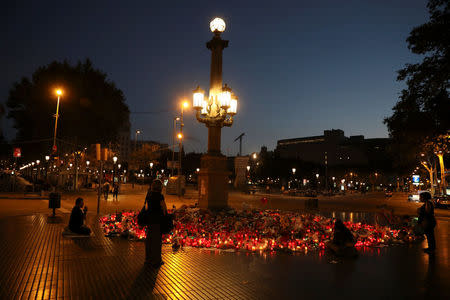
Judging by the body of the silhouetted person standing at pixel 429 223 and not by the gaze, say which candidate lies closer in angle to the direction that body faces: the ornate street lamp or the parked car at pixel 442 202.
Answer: the ornate street lamp

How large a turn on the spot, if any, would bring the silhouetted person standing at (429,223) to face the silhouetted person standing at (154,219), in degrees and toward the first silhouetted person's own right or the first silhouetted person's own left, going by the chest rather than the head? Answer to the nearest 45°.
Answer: approximately 45° to the first silhouetted person's own left

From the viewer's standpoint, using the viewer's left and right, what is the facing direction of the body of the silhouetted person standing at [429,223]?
facing to the left of the viewer

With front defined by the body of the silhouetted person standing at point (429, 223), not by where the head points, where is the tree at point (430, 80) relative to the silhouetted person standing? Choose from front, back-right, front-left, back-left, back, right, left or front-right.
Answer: right

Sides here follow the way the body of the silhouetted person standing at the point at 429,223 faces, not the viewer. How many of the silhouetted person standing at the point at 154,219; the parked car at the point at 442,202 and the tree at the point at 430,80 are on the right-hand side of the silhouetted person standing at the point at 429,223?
2

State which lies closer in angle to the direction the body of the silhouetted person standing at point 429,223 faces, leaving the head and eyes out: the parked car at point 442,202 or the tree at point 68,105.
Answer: the tree

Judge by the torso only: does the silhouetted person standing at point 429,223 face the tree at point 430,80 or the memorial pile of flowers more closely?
the memorial pile of flowers

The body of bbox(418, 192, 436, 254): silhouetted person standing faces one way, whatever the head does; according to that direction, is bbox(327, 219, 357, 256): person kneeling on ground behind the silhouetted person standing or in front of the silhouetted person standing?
in front

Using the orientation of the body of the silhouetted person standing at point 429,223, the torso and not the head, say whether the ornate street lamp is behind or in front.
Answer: in front

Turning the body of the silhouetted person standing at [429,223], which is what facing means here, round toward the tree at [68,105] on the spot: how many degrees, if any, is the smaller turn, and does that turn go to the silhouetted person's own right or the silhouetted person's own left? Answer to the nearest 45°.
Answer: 0° — they already face it

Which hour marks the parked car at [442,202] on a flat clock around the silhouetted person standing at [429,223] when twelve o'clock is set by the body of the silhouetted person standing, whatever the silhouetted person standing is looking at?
The parked car is roughly at 3 o'clock from the silhouetted person standing.
